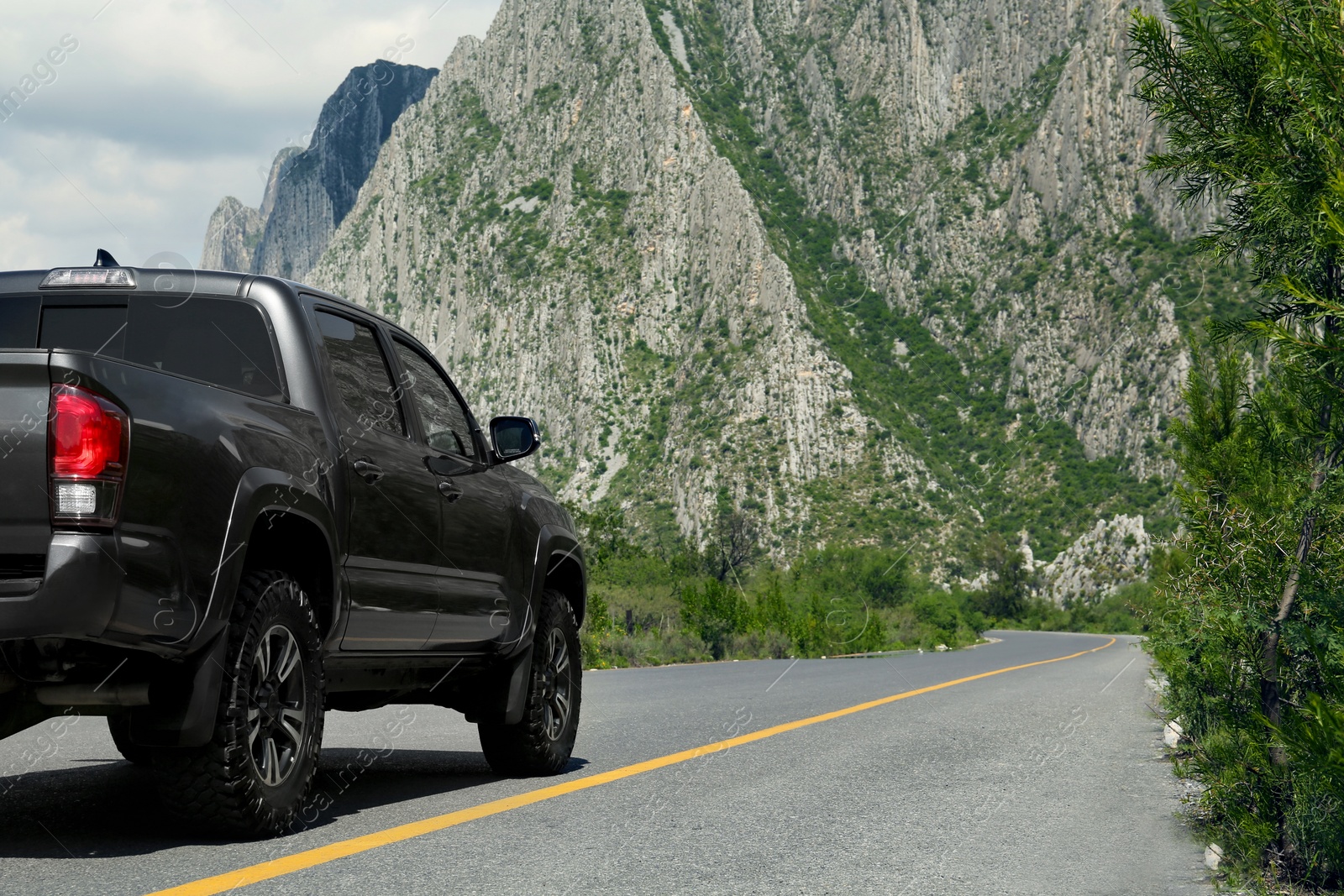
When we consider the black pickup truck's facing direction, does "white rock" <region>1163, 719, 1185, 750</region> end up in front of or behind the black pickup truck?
in front

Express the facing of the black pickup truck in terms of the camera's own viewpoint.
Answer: facing away from the viewer and to the right of the viewer
